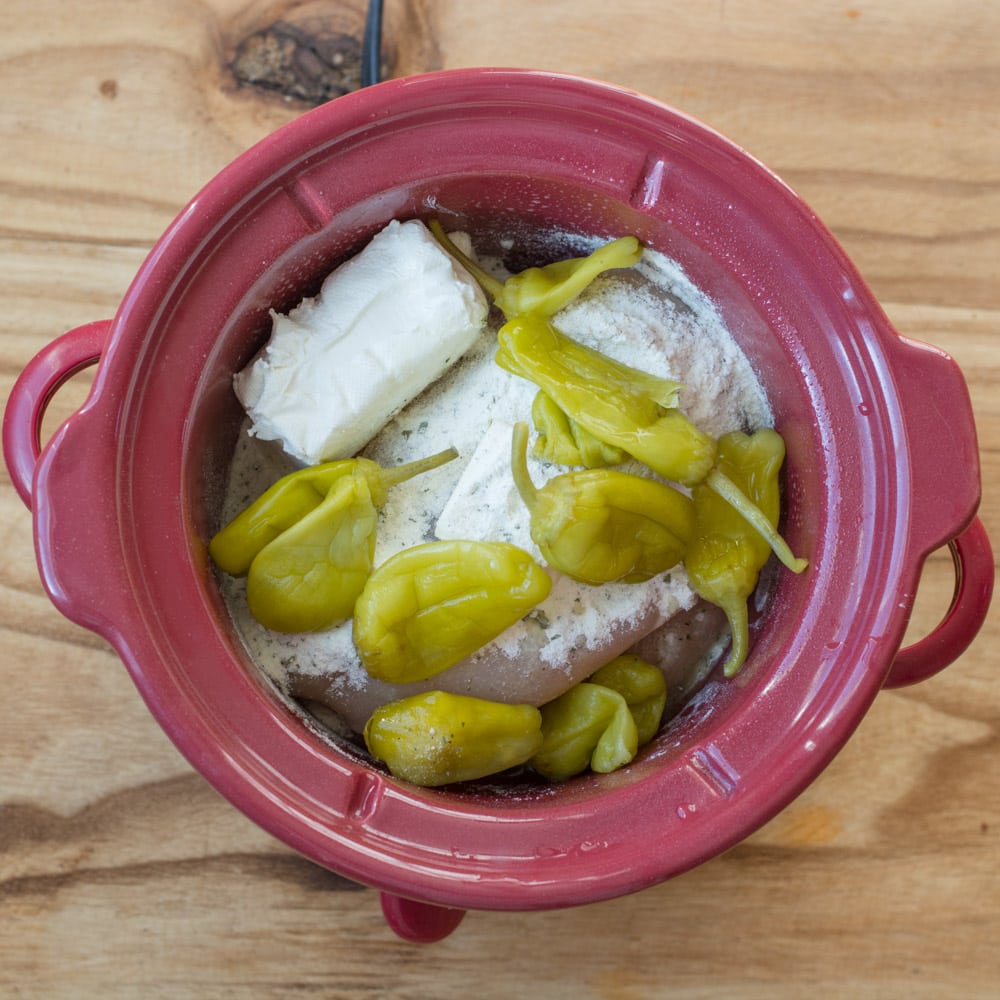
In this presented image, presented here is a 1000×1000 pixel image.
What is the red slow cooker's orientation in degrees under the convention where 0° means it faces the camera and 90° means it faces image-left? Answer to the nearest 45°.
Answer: approximately 0°
